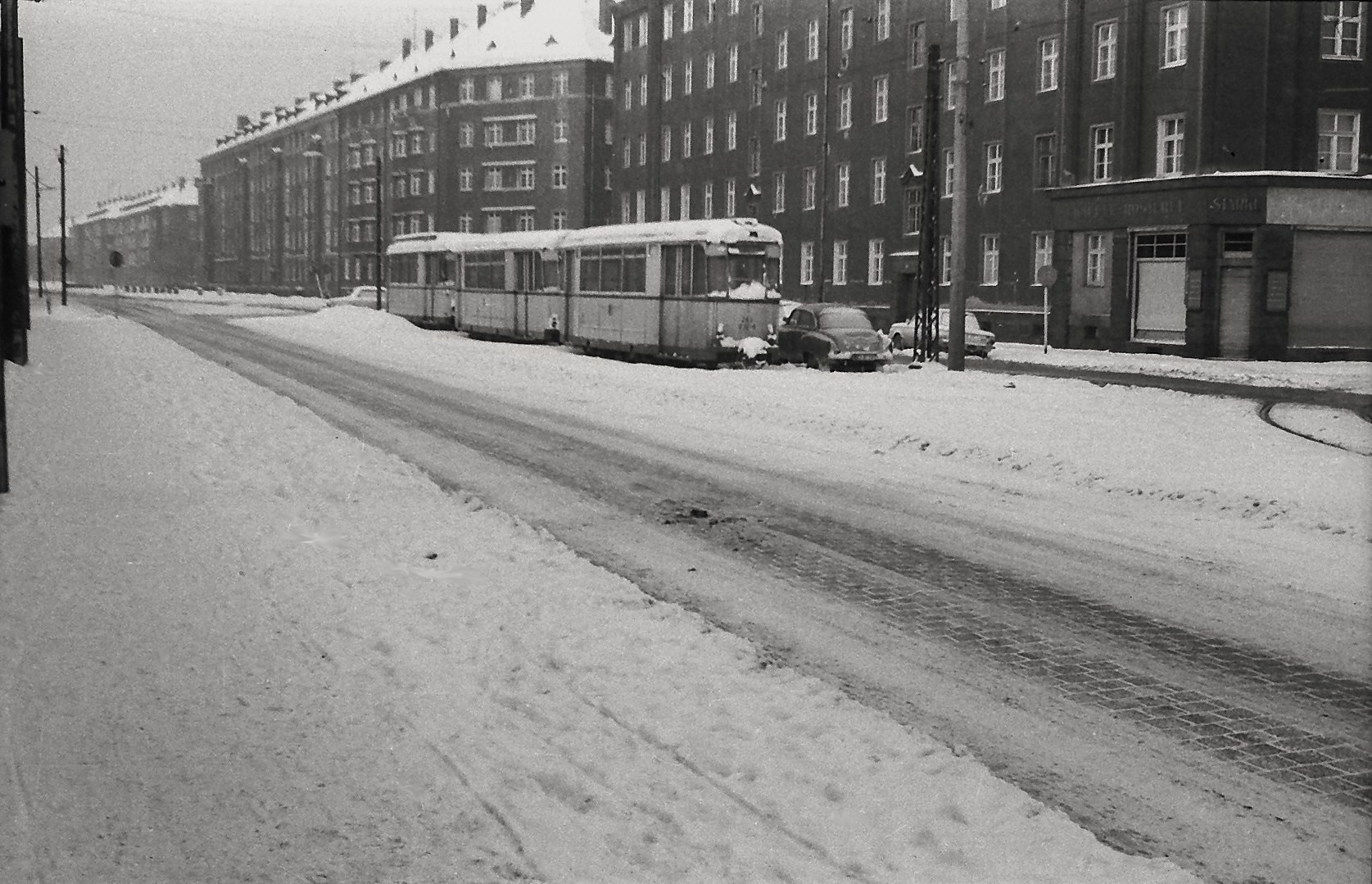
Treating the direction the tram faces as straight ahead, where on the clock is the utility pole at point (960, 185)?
The utility pole is roughly at 12 o'clock from the tram.

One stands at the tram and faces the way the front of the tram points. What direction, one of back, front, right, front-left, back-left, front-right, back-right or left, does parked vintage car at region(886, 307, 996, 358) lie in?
left

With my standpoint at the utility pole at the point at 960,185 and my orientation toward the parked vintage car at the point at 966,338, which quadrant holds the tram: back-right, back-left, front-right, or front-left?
front-left

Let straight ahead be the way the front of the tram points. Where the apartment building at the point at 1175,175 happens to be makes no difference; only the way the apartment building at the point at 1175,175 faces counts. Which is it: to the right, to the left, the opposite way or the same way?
to the right

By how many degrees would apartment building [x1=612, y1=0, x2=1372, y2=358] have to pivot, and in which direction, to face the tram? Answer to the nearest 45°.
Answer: approximately 45° to its right

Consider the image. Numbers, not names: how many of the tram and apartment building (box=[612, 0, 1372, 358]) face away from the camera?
0

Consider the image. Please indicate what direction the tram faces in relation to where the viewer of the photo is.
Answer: facing the viewer and to the right of the viewer

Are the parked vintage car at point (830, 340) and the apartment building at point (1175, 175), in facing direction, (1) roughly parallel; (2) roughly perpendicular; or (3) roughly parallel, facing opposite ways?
roughly perpendicular

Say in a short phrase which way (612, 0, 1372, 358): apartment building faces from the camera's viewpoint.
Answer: facing the viewer and to the left of the viewer

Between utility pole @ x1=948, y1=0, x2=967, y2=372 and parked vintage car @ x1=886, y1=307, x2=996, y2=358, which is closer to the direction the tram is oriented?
the utility pole
